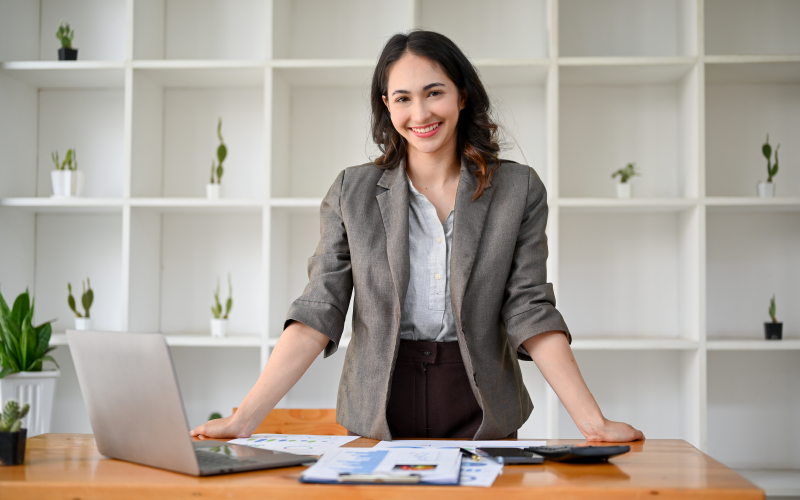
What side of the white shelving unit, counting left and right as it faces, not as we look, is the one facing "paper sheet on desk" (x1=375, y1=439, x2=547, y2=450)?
front

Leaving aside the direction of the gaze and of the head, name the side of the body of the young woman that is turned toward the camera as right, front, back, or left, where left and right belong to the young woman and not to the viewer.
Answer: front

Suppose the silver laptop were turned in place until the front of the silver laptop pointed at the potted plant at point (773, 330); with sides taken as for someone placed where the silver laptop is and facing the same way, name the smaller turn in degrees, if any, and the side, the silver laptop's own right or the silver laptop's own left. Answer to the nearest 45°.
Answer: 0° — it already faces it

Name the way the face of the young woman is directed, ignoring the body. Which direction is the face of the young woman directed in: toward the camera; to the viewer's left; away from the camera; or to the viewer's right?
toward the camera

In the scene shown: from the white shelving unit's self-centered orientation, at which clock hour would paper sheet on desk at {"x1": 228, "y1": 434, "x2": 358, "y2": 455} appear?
The paper sheet on desk is roughly at 12 o'clock from the white shelving unit.

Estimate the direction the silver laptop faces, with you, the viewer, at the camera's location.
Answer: facing away from the viewer and to the right of the viewer

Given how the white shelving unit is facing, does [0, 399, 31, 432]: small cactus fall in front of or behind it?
in front

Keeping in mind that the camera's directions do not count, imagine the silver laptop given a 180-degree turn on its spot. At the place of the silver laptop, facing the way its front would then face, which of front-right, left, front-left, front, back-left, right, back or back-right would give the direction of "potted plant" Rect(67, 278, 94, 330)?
back-right

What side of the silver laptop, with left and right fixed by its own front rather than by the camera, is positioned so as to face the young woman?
front

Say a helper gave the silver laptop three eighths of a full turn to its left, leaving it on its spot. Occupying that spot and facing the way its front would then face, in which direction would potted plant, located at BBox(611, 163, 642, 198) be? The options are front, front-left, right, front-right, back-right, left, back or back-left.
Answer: back-right

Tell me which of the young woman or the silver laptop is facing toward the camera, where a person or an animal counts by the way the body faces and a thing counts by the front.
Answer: the young woman

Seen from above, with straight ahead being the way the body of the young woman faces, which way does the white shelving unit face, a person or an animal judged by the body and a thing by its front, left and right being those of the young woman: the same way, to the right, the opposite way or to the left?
the same way

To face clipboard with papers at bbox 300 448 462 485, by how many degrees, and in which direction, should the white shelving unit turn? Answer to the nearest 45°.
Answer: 0° — it already faces it

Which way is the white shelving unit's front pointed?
toward the camera

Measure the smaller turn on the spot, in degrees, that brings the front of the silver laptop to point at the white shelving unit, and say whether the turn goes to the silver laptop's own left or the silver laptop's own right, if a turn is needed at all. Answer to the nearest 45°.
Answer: approximately 45° to the silver laptop's own left

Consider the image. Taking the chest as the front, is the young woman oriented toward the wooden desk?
yes

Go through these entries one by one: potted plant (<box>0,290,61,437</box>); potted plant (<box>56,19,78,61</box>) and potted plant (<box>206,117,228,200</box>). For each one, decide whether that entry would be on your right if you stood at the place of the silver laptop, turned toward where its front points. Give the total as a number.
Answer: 0

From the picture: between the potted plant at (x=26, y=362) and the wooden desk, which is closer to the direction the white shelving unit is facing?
the wooden desk
